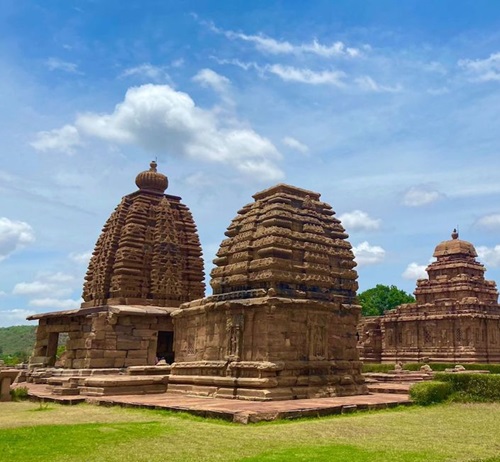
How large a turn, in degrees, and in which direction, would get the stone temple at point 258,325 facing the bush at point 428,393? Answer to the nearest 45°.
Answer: approximately 180°

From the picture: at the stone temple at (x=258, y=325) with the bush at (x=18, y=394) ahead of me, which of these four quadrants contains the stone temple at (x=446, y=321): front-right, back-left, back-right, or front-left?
back-right

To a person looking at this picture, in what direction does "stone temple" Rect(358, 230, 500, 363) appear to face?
facing away from the viewer and to the left of the viewer

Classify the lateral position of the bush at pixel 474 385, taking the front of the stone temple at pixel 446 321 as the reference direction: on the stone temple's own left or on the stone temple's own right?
on the stone temple's own left

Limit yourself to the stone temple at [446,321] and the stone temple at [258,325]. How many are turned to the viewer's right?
0

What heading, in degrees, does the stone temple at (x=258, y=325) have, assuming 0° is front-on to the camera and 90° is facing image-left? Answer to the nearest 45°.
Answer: approximately 135°

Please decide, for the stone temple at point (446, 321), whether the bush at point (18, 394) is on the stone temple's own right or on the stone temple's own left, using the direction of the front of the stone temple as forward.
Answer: on the stone temple's own left

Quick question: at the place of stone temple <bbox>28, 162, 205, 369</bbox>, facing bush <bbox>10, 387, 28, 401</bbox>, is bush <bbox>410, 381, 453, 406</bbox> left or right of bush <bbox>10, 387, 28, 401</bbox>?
left
